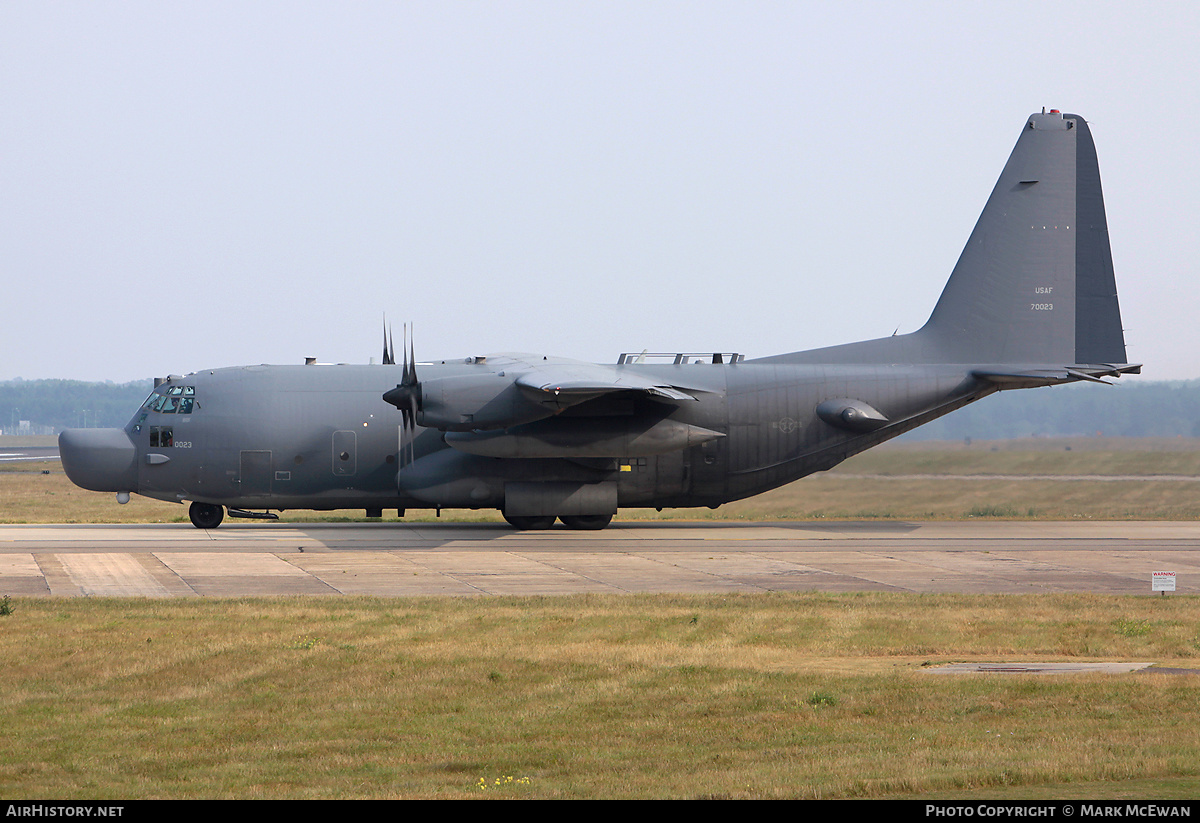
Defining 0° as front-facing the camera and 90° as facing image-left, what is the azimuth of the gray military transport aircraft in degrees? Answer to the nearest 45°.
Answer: approximately 90°
